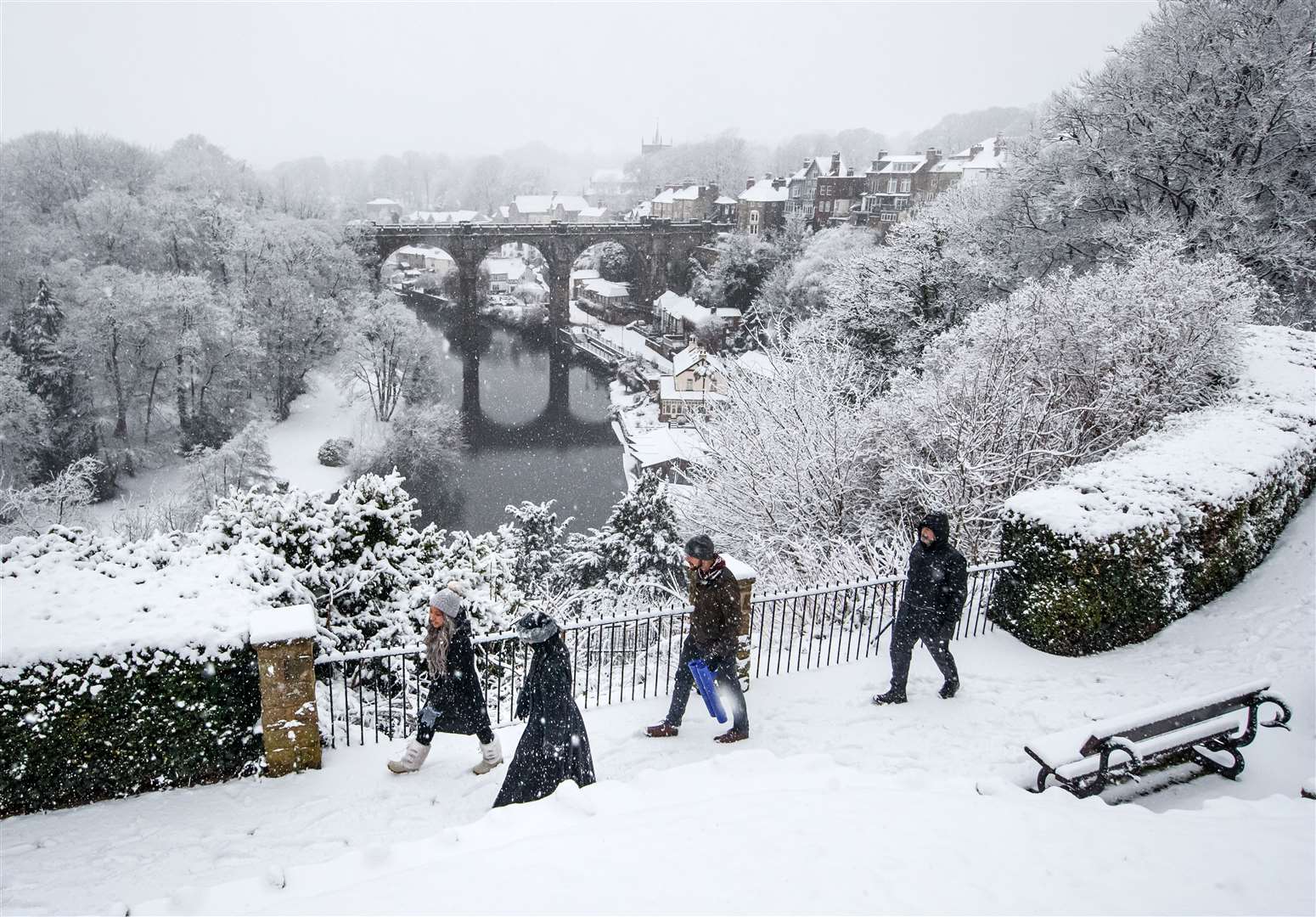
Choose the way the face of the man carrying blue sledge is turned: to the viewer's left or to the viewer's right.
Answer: to the viewer's left

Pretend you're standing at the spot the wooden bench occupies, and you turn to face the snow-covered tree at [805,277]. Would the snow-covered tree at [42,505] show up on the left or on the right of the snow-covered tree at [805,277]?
left

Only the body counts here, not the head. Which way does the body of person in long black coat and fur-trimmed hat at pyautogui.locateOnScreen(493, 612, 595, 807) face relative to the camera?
to the viewer's left

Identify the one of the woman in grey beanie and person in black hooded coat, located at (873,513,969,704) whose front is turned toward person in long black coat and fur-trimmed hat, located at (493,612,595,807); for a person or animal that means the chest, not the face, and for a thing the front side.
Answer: person in black hooded coat, located at (873,513,969,704)

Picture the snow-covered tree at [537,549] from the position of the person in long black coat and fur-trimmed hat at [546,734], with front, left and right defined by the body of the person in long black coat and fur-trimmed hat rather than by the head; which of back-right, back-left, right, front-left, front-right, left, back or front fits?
right

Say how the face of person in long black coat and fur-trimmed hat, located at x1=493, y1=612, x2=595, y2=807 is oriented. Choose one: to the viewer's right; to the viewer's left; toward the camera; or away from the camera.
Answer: to the viewer's left

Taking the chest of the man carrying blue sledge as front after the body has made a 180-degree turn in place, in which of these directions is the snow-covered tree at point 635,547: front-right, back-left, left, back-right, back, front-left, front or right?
left

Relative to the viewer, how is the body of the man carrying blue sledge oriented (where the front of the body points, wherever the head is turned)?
to the viewer's left

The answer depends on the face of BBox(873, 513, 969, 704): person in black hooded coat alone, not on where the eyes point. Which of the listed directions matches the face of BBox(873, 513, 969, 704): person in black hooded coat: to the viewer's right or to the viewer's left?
to the viewer's left

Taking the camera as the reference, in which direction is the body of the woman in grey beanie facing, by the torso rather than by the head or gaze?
to the viewer's left

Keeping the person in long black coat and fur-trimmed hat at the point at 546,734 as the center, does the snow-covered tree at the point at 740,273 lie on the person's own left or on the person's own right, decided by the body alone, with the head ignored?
on the person's own right

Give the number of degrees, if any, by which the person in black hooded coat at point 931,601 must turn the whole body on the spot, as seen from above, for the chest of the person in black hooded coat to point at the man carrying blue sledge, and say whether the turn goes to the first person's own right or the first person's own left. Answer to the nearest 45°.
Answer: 0° — they already face them
